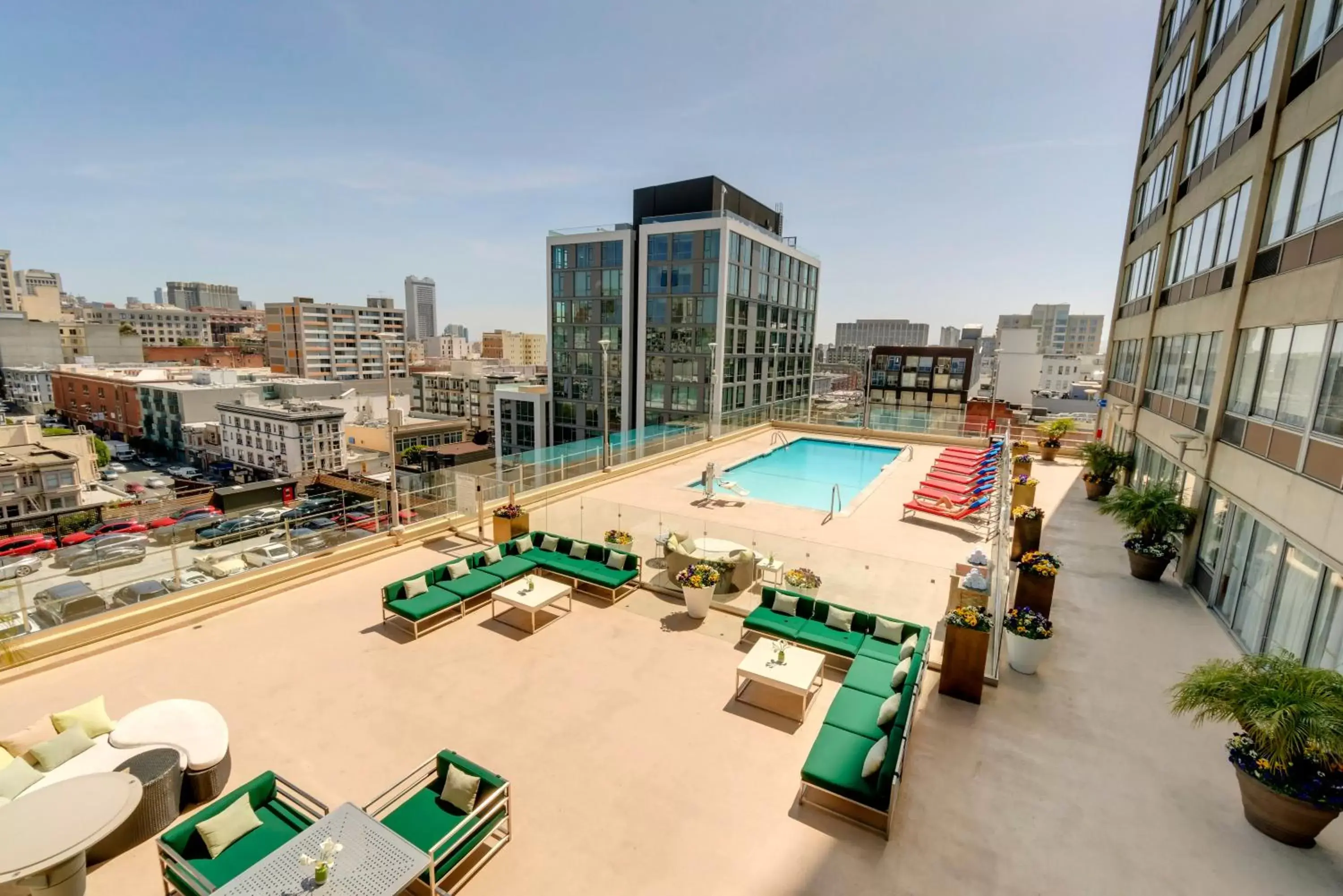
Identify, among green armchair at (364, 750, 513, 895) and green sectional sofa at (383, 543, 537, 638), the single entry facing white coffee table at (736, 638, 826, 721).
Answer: green sectional sofa at (383, 543, 537, 638)

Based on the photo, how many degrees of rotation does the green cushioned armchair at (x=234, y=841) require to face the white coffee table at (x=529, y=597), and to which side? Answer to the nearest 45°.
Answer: approximately 90° to its left

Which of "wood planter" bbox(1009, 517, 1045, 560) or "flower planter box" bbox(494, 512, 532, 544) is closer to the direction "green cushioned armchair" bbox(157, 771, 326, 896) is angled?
the wood planter

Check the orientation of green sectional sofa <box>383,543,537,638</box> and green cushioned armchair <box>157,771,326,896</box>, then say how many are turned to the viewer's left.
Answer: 0

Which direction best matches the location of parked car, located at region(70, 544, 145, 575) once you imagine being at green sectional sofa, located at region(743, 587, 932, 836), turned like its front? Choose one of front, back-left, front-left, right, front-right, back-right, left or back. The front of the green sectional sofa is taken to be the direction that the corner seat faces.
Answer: front-right

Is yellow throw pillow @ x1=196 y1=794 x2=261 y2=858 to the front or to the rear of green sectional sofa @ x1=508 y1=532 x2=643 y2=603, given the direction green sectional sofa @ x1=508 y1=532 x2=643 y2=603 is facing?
to the front

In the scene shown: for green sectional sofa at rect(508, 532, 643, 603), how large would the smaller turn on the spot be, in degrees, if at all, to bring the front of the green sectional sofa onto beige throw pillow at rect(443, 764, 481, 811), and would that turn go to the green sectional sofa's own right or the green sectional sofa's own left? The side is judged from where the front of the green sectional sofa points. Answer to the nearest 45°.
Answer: approximately 45° to the green sectional sofa's own left

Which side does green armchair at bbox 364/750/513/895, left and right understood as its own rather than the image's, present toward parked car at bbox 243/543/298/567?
right

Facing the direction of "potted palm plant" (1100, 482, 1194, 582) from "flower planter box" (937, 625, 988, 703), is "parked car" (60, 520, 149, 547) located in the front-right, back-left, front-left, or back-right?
back-left

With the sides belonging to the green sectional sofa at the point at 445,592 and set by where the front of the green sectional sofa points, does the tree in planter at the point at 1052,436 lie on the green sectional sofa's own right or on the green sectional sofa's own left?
on the green sectional sofa's own left

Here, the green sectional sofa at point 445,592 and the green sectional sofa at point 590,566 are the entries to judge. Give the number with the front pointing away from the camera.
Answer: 0

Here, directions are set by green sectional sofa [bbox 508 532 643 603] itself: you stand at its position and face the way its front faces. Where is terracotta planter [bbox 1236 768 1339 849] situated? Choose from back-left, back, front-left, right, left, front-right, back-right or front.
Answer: left

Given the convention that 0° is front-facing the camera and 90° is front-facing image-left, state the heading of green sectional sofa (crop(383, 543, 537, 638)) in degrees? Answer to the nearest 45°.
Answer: approximately 315°

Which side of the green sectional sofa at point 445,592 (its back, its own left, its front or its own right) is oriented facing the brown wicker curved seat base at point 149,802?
right
